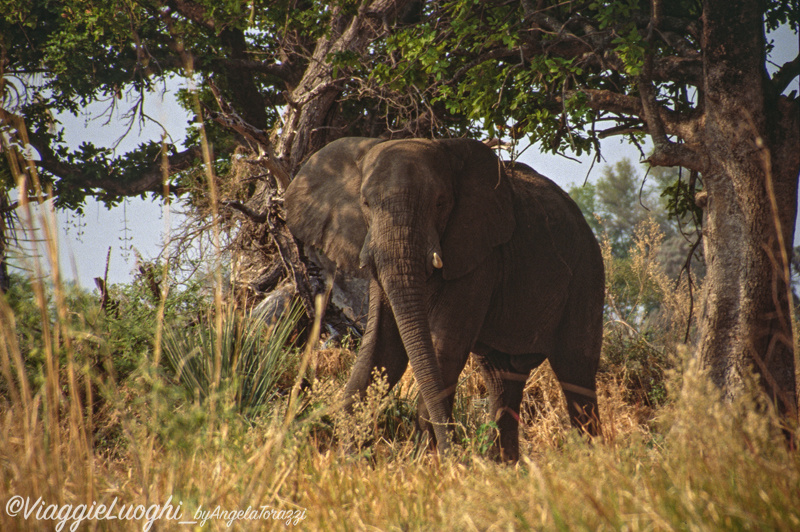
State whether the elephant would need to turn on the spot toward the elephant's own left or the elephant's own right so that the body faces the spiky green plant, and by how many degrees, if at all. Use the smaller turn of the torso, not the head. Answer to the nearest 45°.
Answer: approximately 45° to the elephant's own right

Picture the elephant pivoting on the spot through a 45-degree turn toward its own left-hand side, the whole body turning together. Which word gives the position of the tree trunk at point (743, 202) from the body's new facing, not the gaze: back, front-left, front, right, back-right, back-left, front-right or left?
left

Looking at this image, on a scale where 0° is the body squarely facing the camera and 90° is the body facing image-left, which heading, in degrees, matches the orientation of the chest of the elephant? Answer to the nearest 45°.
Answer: approximately 45°
